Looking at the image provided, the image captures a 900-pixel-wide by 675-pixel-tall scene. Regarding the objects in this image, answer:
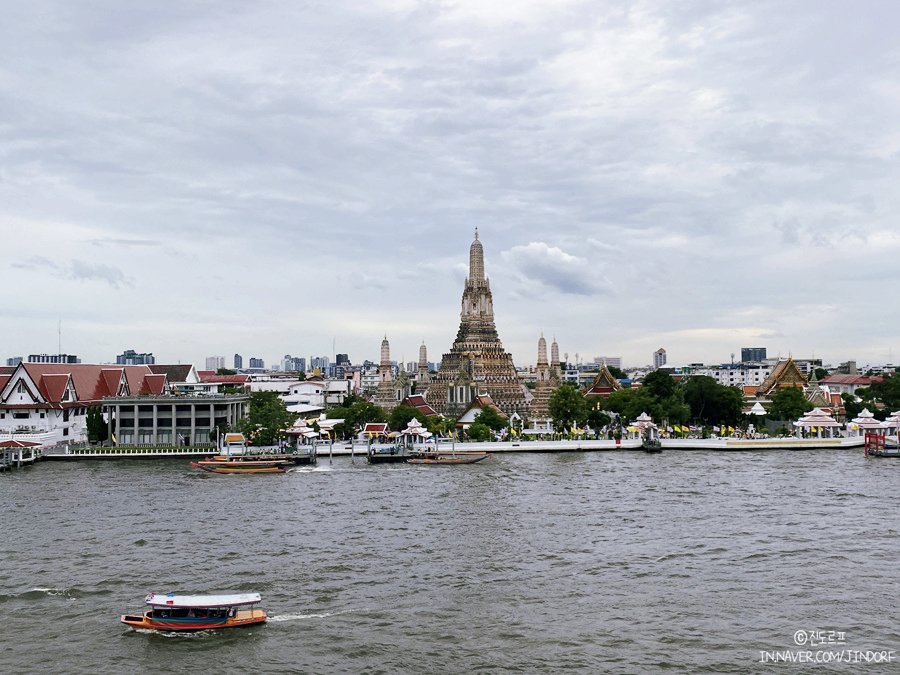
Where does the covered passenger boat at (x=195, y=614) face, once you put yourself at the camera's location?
facing to the left of the viewer
